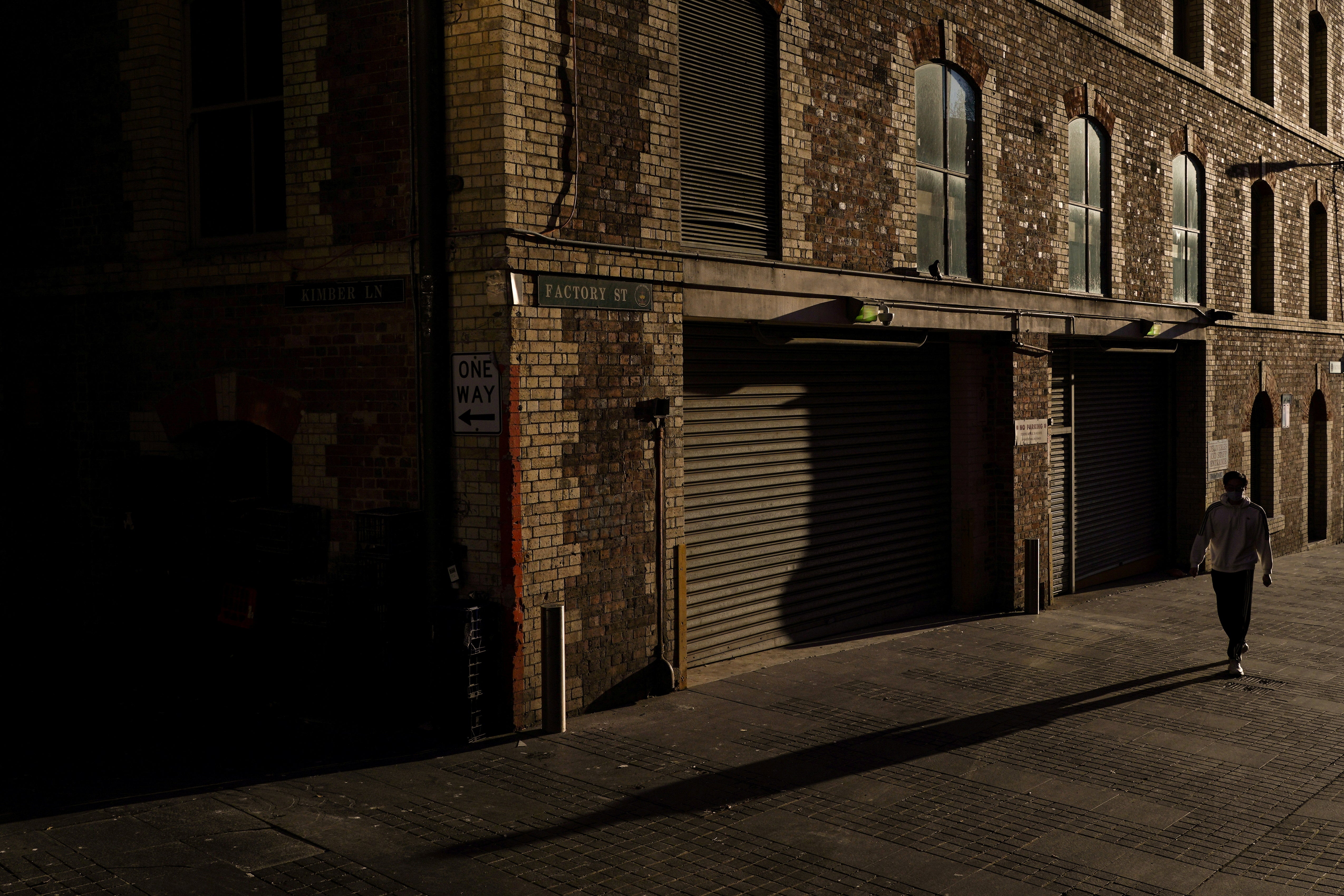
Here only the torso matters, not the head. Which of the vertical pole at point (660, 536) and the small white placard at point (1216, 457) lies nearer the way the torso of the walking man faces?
the vertical pole

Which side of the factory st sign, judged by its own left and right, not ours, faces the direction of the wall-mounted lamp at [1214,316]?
left

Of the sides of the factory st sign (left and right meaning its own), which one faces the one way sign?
right

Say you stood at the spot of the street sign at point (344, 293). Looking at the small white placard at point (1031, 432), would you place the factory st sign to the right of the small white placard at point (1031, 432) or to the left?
right

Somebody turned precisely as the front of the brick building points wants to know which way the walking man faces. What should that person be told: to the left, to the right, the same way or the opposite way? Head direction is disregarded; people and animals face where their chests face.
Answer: to the right

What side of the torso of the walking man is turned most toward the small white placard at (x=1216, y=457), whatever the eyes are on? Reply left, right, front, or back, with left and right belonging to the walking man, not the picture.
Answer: back

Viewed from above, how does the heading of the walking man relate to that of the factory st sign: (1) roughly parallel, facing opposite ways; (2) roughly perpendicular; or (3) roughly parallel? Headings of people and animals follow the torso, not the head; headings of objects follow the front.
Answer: roughly perpendicular

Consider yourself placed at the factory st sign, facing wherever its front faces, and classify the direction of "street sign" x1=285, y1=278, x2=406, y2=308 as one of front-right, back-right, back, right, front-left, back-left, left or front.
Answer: back-right
